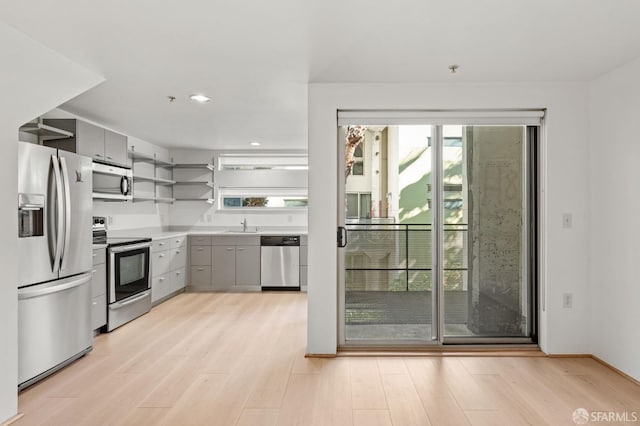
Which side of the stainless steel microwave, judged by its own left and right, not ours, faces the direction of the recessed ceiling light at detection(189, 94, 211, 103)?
front

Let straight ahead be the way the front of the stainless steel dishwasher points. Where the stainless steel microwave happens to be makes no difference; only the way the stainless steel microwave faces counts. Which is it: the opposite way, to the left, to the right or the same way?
to the left

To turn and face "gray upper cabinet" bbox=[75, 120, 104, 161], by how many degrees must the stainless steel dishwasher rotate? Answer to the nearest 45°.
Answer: approximately 45° to its right

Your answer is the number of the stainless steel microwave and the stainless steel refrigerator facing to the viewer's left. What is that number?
0

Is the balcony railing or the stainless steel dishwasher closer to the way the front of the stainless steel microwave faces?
the balcony railing

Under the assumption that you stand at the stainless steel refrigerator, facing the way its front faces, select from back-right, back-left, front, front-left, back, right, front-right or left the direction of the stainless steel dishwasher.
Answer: left

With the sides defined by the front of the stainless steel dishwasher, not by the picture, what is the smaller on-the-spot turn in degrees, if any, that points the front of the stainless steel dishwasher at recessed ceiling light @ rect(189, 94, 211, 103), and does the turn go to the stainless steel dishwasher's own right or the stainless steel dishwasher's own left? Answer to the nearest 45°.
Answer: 0° — it already faces it

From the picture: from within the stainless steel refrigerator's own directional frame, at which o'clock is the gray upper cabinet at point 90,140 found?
The gray upper cabinet is roughly at 8 o'clock from the stainless steel refrigerator.

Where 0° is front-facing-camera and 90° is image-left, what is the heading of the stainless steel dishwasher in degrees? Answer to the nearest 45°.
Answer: approximately 0°

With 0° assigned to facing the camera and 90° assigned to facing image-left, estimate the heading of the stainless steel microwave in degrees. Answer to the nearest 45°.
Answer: approximately 315°

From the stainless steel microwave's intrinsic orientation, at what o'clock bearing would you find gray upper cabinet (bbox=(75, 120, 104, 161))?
The gray upper cabinet is roughly at 2 o'clock from the stainless steel microwave.

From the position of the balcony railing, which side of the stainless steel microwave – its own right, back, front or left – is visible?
front

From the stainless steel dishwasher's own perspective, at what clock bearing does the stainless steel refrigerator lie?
The stainless steel refrigerator is roughly at 1 o'clock from the stainless steel dishwasher.

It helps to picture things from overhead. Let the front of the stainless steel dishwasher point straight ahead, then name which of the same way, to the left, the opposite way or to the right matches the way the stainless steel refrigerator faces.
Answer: to the left
